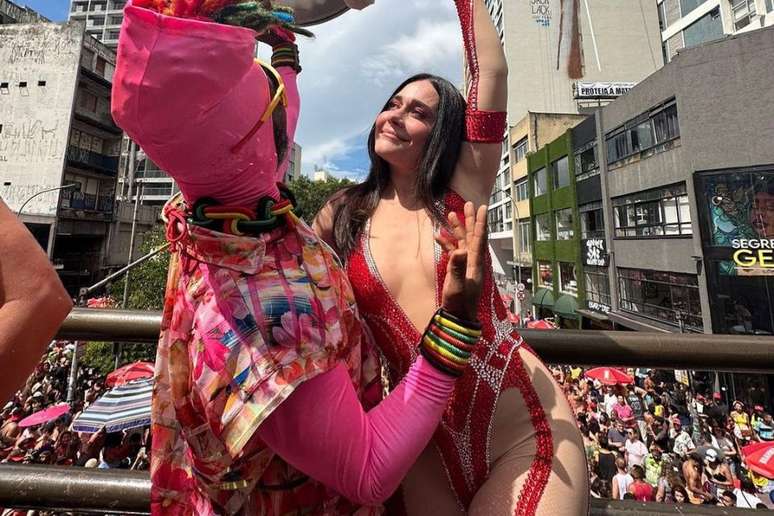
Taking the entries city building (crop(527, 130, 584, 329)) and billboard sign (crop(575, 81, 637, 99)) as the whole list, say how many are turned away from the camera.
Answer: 0

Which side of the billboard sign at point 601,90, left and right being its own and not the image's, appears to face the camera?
front

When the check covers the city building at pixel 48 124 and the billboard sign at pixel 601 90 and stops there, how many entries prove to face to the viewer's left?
0

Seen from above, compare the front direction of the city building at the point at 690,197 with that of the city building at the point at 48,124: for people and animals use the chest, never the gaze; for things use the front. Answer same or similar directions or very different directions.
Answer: very different directions

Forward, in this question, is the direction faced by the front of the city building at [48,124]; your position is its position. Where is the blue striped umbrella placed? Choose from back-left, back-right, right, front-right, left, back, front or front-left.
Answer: front-right

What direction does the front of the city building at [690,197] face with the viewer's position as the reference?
facing the viewer and to the left of the viewer

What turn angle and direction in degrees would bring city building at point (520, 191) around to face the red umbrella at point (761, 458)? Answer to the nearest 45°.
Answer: approximately 45° to its left

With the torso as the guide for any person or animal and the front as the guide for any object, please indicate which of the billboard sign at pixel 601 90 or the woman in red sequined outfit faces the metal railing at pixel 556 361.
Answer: the billboard sign
